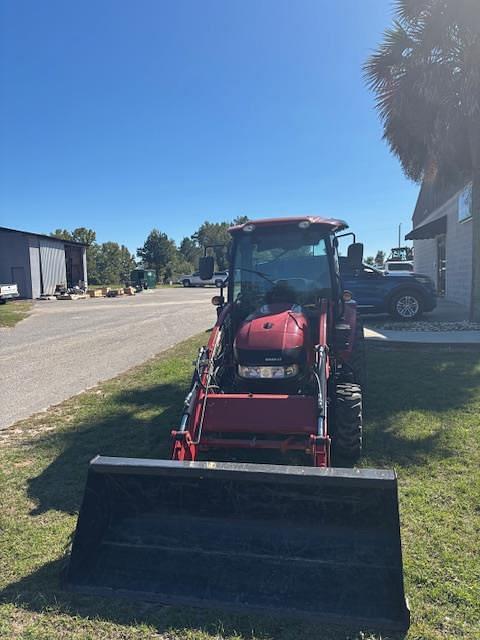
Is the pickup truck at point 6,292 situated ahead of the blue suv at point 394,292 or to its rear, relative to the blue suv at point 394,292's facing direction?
to the rear

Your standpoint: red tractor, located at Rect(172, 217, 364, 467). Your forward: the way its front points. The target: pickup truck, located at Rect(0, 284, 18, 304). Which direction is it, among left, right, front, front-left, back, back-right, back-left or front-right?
back-right

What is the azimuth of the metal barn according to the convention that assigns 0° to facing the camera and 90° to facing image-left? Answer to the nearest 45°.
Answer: approximately 315°

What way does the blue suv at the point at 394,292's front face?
to the viewer's right

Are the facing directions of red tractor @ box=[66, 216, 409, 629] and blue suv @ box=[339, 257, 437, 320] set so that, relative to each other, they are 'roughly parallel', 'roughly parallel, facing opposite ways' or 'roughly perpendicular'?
roughly perpendicular

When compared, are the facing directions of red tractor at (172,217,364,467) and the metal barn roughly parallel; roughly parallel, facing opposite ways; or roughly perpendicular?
roughly perpendicular

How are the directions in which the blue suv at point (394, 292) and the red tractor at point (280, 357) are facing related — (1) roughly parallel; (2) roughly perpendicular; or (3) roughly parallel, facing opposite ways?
roughly perpendicular
